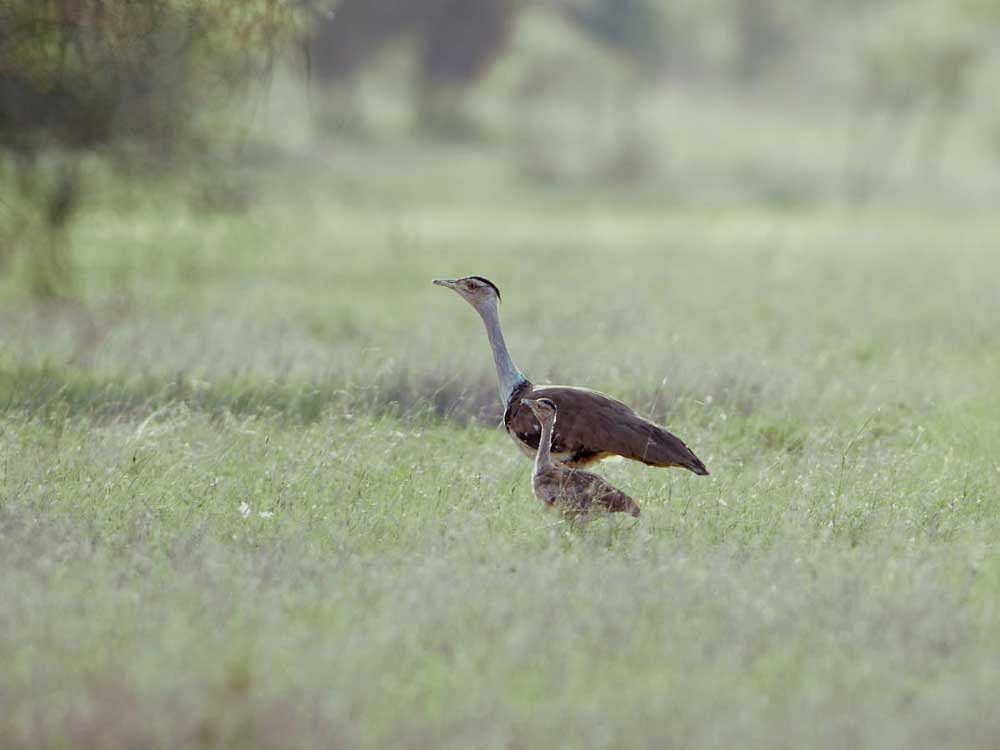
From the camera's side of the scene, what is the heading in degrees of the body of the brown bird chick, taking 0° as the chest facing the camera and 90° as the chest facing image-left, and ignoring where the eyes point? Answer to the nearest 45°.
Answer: approximately 90°

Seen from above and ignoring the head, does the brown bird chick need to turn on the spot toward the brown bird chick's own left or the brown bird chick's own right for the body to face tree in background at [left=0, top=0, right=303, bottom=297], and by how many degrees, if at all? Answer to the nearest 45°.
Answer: approximately 45° to the brown bird chick's own right

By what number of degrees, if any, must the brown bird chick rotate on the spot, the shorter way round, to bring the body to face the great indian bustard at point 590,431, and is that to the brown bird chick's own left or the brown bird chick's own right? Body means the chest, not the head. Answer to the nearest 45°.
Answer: approximately 90° to the brown bird chick's own right

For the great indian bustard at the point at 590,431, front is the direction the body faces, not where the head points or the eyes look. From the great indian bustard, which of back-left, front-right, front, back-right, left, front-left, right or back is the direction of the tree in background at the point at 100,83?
front-right

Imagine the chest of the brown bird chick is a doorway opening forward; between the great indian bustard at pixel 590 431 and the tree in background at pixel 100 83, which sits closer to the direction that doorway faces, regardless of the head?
the tree in background

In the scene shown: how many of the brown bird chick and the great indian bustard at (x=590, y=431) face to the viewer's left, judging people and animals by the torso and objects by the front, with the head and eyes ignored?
2

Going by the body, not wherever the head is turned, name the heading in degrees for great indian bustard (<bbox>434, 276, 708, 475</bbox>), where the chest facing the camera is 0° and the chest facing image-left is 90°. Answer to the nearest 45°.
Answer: approximately 90°
